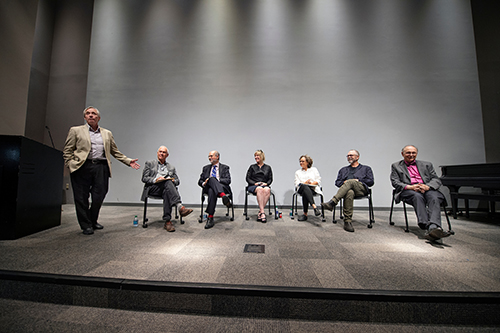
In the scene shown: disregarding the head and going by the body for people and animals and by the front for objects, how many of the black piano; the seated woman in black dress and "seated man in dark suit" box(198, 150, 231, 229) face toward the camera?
2

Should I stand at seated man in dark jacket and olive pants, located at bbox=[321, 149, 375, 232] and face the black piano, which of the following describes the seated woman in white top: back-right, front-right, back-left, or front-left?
back-left

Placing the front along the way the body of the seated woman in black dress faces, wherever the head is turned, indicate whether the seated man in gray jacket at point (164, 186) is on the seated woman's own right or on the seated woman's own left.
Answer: on the seated woman's own right

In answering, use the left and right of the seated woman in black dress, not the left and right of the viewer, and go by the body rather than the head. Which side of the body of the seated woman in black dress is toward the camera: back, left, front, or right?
front

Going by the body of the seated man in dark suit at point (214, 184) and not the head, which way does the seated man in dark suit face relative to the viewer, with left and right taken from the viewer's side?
facing the viewer

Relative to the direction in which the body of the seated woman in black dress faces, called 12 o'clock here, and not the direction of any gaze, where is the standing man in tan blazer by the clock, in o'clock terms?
The standing man in tan blazer is roughly at 2 o'clock from the seated woman in black dress.

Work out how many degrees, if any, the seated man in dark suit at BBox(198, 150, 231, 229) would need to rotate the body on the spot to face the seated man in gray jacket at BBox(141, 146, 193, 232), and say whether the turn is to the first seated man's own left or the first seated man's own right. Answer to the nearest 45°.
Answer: approximately 90° to the first seated man's own right

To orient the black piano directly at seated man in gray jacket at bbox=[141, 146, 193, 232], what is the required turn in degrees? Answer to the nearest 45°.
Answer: approximately 90° to its right

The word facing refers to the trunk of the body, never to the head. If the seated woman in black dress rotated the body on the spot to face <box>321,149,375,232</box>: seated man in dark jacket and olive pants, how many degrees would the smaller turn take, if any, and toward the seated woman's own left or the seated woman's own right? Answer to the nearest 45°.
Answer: approximately 45° to the seated woman's own left

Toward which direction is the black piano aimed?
to the viewer's left

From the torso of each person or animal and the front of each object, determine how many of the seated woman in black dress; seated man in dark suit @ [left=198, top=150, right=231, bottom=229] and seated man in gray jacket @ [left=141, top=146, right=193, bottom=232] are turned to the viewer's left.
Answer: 0

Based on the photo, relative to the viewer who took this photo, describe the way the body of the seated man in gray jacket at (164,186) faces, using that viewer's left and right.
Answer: facing the viewer and to the right of the viewer
